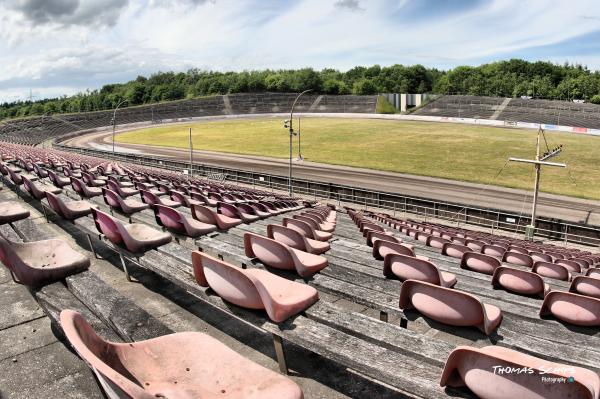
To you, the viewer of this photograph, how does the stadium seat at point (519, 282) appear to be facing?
facing away from the viewer and to the right of the viewer

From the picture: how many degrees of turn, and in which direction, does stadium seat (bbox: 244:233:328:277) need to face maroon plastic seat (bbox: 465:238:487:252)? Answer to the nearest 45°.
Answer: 0° — it already faces it

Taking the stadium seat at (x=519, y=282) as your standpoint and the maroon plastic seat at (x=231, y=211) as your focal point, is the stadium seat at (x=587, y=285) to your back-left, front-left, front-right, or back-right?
back-right

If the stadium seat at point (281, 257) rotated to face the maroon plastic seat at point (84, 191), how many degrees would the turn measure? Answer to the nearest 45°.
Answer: approximately 90° to its left

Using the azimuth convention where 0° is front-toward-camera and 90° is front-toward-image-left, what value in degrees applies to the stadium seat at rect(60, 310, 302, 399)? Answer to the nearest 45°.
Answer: approximately 270°

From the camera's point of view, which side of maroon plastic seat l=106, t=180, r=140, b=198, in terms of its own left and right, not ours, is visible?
right
